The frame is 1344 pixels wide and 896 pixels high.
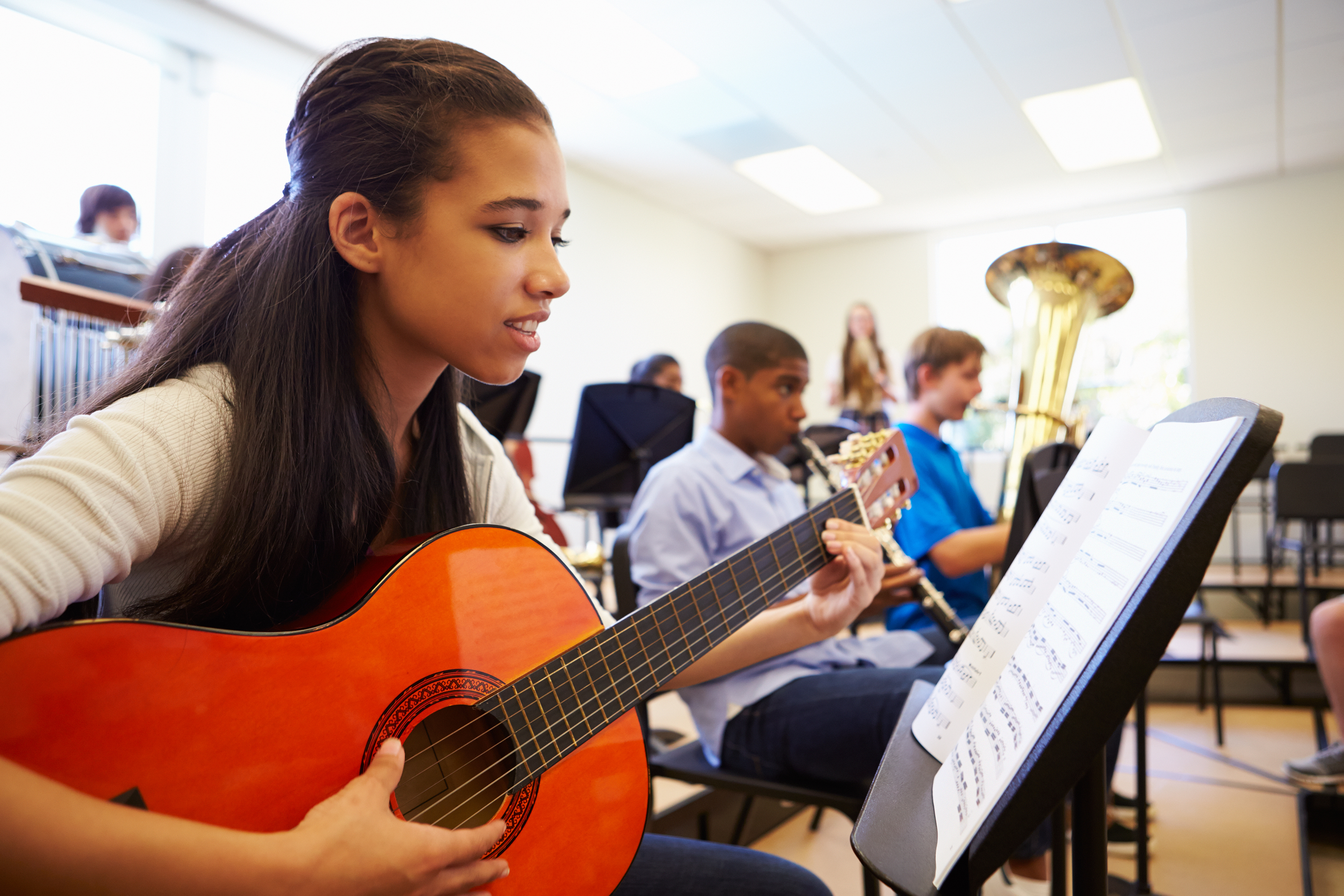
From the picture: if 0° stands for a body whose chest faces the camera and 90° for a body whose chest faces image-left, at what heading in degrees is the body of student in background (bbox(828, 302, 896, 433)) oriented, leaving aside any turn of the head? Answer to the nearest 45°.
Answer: approximately 0°

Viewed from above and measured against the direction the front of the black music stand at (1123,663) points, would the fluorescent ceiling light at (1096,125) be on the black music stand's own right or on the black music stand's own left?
on the black music stand's own right
